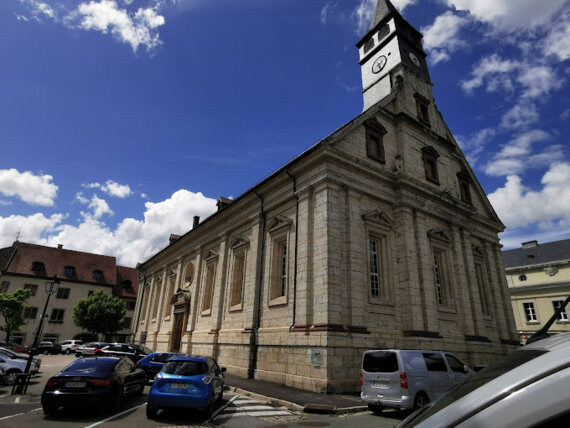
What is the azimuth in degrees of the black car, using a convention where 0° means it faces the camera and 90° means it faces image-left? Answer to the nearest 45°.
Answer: approximately 225°

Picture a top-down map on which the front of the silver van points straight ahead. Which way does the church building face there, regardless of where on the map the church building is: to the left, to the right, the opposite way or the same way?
to the right

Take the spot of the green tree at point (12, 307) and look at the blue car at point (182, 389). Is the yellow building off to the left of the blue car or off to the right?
left

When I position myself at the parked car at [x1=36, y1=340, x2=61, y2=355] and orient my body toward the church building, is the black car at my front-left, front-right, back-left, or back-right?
front-right

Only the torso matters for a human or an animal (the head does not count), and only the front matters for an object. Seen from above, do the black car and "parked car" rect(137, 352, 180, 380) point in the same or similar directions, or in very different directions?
same or similar directions

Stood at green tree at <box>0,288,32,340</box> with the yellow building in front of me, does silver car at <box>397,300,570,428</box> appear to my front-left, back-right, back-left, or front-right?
front-right

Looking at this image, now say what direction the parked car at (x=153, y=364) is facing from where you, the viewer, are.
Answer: facing away from the viewer and to the right of the viewer

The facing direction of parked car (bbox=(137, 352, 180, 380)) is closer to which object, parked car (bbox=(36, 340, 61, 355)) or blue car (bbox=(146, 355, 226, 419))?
the parked car

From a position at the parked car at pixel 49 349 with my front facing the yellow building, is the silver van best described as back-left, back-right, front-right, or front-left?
front-right

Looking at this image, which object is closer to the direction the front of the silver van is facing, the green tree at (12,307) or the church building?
the church building

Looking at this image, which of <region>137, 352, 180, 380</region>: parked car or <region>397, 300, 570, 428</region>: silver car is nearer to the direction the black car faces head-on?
the parked car

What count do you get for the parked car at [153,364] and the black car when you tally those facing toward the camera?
0
